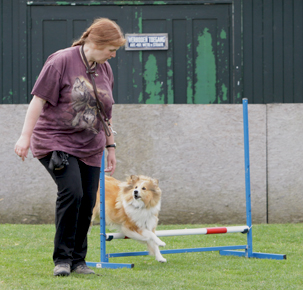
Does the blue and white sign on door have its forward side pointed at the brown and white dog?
yes

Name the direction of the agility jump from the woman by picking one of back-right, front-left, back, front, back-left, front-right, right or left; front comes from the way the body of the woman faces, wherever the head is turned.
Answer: left

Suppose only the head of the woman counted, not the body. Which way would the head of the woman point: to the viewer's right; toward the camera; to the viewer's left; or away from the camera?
to the viewer's right

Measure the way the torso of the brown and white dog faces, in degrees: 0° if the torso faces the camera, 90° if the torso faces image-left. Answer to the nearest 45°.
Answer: approximately 315°

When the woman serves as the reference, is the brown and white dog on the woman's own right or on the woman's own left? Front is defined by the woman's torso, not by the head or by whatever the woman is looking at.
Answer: on the woman's own left

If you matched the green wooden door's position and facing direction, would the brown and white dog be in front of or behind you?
in front

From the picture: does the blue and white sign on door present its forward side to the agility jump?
yes

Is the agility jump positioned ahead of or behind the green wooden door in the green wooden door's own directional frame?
ahead

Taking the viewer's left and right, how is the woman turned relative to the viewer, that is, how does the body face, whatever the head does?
facing the viewer and to the right of the viewer

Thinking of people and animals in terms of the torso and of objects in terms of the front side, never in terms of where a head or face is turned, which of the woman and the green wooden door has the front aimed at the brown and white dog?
the green wooden door
